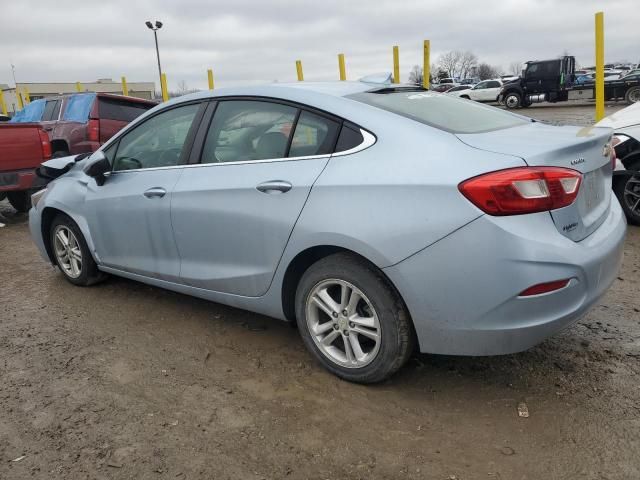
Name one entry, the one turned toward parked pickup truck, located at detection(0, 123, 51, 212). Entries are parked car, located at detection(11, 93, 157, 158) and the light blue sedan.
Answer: the light blue sedan

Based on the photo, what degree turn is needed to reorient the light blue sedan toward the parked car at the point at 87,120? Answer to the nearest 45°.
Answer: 0° — it already faces it

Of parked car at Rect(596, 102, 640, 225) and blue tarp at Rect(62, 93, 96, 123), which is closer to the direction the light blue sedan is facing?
the blue tarp

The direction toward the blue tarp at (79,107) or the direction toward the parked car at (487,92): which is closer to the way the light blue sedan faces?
the blue tarp

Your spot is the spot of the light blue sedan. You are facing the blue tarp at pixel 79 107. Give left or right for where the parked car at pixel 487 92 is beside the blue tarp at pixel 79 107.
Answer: right

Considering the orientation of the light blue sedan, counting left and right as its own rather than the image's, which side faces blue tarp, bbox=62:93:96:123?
front

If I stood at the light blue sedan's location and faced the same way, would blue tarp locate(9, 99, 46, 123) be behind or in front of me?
in front

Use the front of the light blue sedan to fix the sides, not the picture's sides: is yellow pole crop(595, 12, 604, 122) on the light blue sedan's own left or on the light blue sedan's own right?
on the light blue sedan's own right

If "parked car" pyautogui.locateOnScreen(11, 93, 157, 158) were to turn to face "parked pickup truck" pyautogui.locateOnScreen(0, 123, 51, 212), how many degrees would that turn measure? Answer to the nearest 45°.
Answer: approximately 135° to its left

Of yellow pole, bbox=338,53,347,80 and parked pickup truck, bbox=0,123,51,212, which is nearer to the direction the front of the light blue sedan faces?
the parked pickup truck

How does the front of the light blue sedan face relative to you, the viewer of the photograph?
facing away from the viewer and to the left of the viewer
